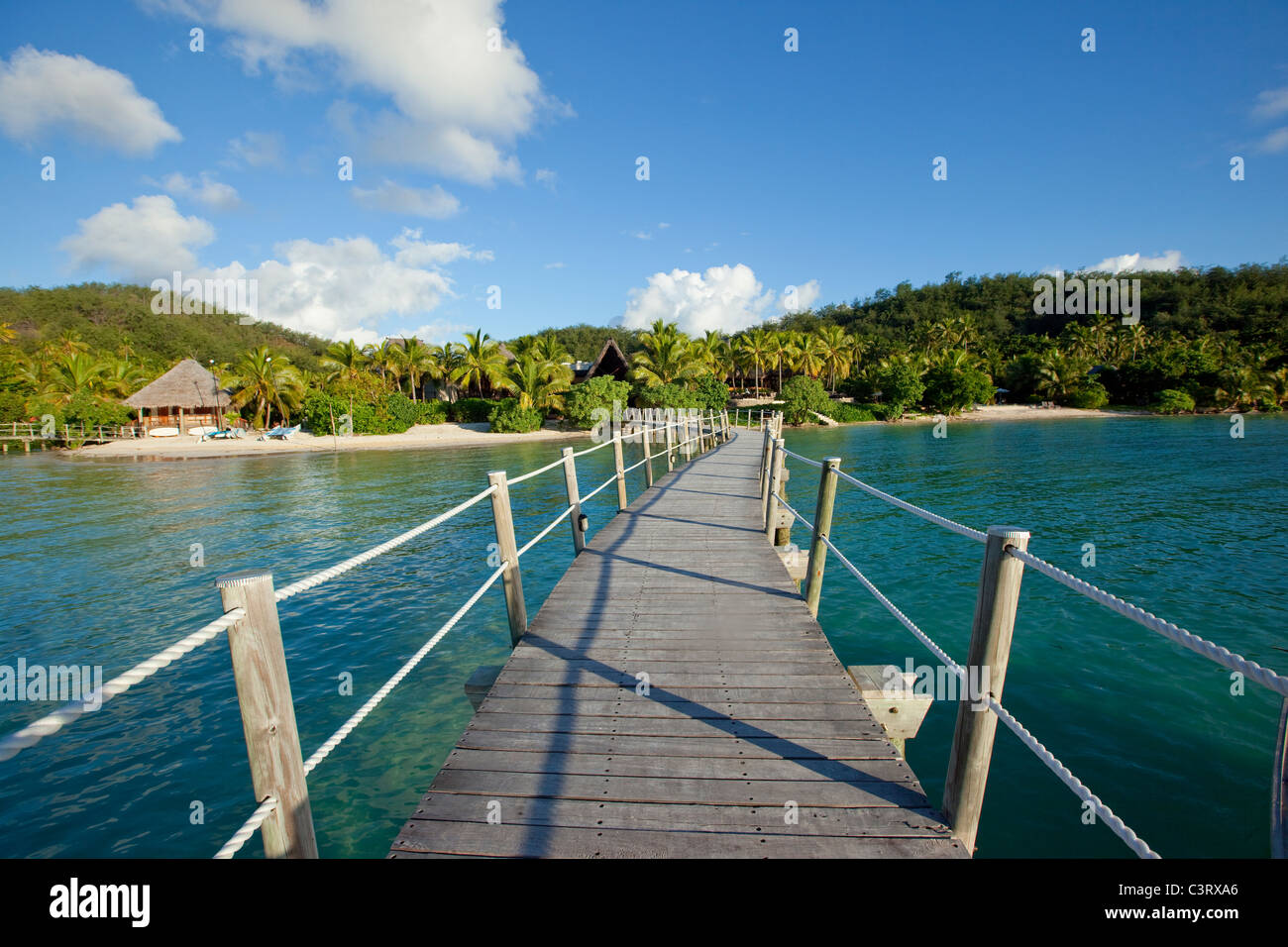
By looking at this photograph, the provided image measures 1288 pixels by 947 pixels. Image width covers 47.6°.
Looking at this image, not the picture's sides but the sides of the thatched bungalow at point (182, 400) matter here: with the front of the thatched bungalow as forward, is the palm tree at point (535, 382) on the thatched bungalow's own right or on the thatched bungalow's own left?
on the thatched bungalow's own left

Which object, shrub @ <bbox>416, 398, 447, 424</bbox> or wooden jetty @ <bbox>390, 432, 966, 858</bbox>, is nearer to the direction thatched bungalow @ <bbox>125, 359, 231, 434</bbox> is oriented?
the wooden jetty

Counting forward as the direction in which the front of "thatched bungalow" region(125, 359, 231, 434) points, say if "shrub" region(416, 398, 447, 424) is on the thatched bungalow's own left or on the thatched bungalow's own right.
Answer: on the thatched bungalow's own left

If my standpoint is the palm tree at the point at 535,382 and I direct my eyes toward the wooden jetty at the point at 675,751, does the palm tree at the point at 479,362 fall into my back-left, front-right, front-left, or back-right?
back-right

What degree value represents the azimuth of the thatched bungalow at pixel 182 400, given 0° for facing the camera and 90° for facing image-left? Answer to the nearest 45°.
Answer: approximately 0°
